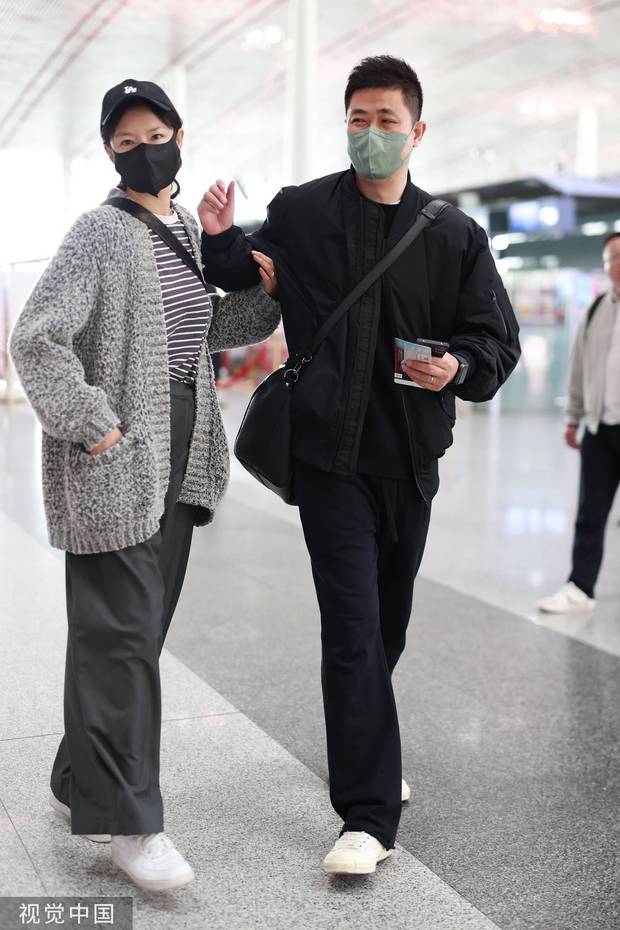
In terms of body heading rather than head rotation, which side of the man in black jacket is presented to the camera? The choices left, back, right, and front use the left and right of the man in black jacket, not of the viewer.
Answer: front

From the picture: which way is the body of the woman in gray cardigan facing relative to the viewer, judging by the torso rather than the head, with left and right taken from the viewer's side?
facing the viewer and to the right of the viewer

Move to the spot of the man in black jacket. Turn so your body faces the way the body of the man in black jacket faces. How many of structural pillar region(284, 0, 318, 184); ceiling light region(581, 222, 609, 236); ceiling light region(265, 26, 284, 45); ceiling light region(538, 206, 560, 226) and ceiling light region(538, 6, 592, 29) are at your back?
5

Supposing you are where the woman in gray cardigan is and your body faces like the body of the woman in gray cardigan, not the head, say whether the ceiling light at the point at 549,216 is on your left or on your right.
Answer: on your left

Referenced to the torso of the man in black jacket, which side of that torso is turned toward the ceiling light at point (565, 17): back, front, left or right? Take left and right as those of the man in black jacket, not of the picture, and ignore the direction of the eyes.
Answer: back

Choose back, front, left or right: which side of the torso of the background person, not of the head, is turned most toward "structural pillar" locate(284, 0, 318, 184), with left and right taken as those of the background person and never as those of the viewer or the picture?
right

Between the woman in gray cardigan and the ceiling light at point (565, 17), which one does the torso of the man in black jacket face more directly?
the woman in gray cardigan

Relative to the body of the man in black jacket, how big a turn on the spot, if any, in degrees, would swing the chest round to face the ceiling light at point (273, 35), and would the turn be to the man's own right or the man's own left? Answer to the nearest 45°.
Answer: approximately 180°

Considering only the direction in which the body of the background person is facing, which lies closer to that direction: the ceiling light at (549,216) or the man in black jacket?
the man in black jacket

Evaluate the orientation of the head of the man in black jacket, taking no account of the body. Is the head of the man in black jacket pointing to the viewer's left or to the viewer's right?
to the viewer's left

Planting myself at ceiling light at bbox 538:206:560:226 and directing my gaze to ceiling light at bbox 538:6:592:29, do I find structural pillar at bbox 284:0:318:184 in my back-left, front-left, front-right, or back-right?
front-right

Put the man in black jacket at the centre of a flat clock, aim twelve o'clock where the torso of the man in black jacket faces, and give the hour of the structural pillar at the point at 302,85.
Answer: The structural pillar is roughly at 6 o'clock from the man in black jacket.

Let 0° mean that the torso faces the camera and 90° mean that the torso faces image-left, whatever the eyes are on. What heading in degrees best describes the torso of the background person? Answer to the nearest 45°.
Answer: approximately 45°

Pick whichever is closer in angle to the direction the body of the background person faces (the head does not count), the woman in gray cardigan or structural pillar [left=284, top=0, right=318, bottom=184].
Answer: the woman in gray cardigan

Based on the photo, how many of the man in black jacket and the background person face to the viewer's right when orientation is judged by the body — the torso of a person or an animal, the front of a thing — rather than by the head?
0
